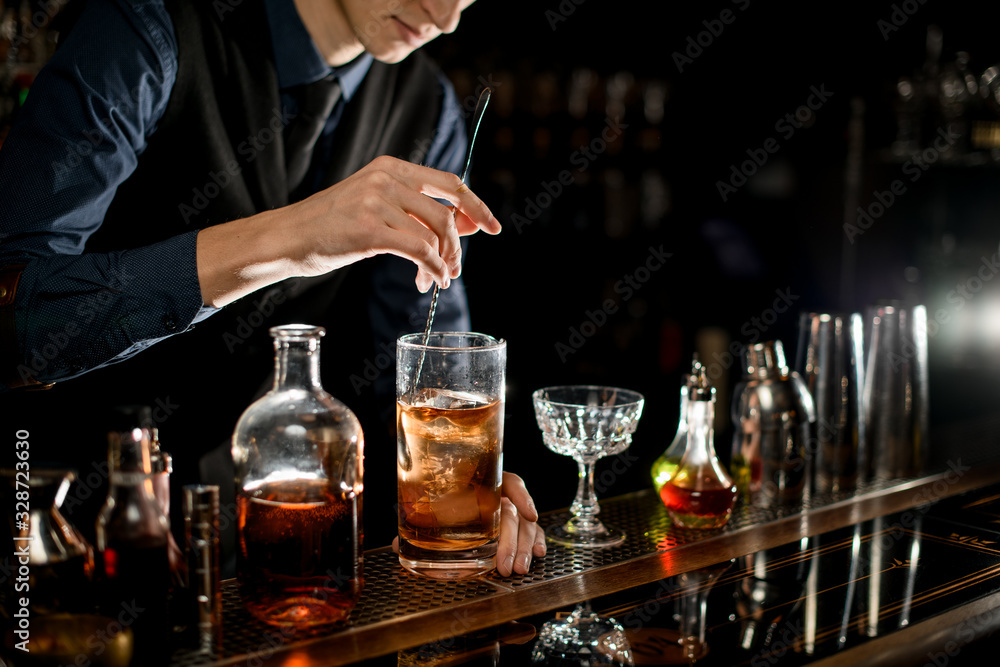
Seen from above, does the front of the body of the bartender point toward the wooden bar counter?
yes

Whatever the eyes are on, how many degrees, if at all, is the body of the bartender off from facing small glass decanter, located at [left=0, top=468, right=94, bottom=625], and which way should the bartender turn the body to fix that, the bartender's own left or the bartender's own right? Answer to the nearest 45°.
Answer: approximately 45° to the bartender's own right

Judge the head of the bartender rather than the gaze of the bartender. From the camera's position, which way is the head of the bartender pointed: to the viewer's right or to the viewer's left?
to the viewer's right

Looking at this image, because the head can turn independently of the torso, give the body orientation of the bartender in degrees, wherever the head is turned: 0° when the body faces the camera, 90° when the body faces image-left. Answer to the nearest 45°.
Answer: approximately 315°

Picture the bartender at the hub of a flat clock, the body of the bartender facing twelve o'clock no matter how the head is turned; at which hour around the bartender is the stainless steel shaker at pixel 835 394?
The stainless steel shaker is roughly at 11 o'clock from the bartender.

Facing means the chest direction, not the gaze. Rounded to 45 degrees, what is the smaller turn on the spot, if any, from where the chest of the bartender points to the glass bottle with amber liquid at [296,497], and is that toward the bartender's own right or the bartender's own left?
approximately 45° to the bartender's own right
